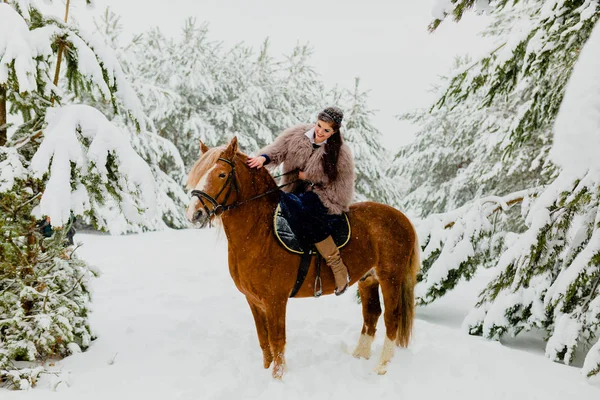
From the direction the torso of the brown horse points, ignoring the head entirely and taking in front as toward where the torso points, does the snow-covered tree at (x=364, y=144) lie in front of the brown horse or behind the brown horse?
behind

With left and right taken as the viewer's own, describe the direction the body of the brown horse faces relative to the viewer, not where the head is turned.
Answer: facing the viewer and to the left of the viewer

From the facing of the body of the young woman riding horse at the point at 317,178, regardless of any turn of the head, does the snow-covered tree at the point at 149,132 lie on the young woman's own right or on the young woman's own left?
on the young woman's own right

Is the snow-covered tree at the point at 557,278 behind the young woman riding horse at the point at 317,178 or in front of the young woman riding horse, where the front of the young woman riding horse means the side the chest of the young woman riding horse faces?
behind

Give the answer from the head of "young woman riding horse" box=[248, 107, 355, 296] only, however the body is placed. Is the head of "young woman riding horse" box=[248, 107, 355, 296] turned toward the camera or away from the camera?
toward the camera

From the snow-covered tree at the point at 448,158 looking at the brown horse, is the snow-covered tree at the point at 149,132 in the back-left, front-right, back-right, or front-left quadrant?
front-right

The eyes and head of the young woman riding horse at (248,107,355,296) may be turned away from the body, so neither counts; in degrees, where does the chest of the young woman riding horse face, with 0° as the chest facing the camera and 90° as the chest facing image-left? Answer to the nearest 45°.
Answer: approximately 45°
